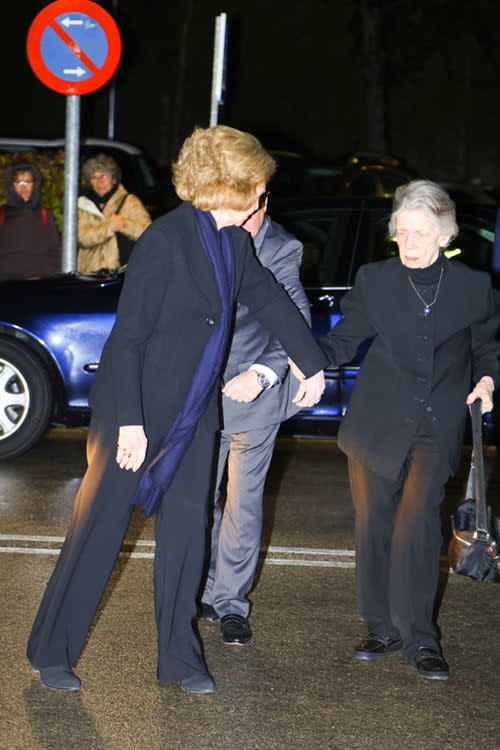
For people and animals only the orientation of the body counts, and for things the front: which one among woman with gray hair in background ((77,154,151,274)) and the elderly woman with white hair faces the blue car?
the woman with gray hair in background

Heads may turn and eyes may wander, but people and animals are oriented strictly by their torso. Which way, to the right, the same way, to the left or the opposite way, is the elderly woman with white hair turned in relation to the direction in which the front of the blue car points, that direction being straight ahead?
to the left

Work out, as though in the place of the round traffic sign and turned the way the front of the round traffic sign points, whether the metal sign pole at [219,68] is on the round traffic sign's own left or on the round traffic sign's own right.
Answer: on the round traffic sign's own left

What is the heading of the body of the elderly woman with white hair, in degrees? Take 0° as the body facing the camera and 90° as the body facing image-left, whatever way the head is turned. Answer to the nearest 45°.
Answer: approximately 0°

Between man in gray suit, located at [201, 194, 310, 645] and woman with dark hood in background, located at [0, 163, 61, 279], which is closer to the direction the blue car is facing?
the woman with dark hood in background

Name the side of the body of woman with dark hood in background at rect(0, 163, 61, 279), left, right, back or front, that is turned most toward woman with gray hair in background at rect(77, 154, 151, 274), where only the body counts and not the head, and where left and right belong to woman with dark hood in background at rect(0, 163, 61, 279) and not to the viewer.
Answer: left

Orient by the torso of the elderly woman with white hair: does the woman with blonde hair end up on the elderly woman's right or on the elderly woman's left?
on the elderly woman's right

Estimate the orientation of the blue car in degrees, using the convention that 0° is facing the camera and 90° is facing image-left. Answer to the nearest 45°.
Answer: approximately 90°

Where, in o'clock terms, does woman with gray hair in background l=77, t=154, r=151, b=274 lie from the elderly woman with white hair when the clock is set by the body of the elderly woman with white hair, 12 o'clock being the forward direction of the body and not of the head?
The woman with gray hair in background is roughly at 5 o'clock from the elderly woman with white hair.
